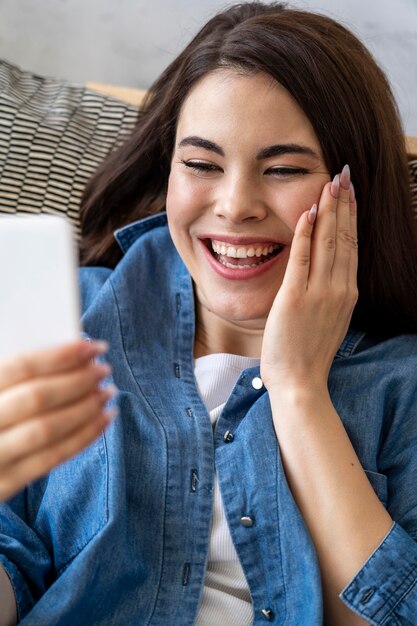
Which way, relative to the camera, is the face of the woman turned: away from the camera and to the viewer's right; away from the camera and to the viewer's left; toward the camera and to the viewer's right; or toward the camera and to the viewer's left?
toward the camera and to the viewer's left

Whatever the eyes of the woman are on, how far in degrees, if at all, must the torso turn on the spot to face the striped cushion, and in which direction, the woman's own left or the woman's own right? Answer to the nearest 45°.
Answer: approximately 135° to the woman's own right

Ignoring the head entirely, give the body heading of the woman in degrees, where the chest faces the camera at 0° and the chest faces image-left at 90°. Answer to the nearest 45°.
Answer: approximately 0°
